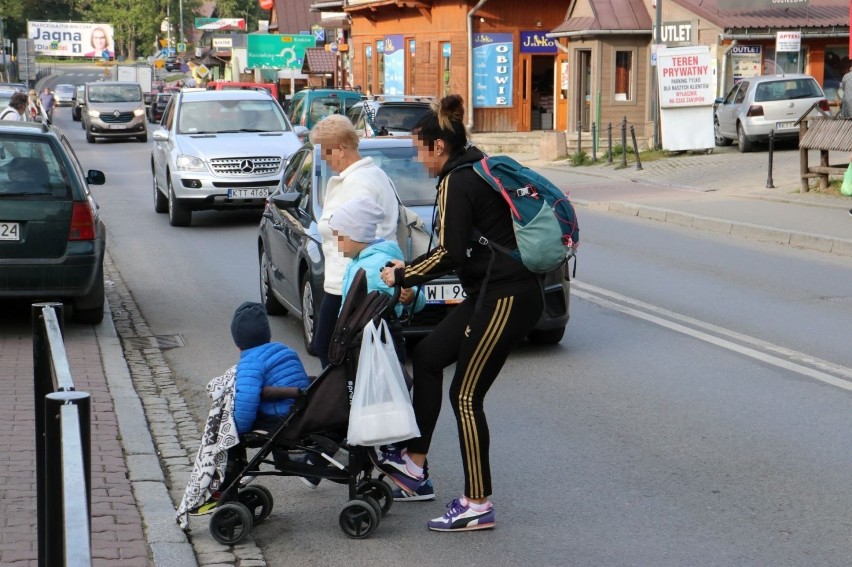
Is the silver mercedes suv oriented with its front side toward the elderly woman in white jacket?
yes

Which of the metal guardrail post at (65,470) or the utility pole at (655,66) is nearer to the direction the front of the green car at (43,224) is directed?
the utility pole

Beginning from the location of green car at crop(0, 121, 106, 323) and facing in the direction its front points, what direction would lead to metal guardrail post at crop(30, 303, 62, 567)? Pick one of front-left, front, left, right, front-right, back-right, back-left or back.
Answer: back

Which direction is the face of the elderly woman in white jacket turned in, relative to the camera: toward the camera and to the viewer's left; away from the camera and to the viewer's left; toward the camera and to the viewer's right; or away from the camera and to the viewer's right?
toward the camera and to the viewer's left

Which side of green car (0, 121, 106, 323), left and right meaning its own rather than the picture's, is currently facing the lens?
back

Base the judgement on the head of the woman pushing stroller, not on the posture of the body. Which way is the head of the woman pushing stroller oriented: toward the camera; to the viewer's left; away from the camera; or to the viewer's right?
to the viewer's left

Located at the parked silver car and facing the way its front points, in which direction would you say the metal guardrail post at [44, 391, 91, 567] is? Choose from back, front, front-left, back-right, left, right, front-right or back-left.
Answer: back-left

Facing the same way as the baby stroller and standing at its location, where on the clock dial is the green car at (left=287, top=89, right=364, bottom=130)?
The green car is roughly at 3 o'clock from the baby stroller.

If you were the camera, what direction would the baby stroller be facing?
facing to the left of the viewer

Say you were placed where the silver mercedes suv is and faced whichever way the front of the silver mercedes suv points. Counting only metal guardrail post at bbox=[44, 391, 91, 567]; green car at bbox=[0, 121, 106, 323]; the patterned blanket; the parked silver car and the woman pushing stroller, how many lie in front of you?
4

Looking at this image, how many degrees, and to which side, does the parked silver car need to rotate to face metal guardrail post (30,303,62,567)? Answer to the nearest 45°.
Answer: approximately 135° to its left

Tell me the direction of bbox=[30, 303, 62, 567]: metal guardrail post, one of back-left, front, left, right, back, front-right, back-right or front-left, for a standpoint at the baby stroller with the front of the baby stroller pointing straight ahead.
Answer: front-left

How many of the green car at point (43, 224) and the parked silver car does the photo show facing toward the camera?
0

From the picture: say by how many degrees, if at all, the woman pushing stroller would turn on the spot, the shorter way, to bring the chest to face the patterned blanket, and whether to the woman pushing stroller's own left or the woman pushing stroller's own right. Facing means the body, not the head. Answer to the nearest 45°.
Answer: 0° — they already face it

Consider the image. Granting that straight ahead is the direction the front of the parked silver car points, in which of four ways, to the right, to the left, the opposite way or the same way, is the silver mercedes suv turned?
the opposite way

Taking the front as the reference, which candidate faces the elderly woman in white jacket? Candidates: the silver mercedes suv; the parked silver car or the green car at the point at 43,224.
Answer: the silver mercedes suv

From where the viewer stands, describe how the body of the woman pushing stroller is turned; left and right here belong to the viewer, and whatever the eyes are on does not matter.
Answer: facing to the left of the viewer
